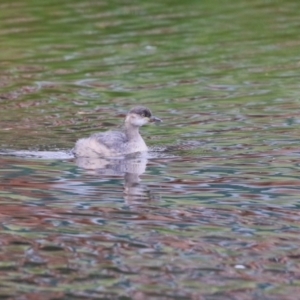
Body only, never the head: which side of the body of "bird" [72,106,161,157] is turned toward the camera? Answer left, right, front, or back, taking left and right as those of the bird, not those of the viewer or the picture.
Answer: right
